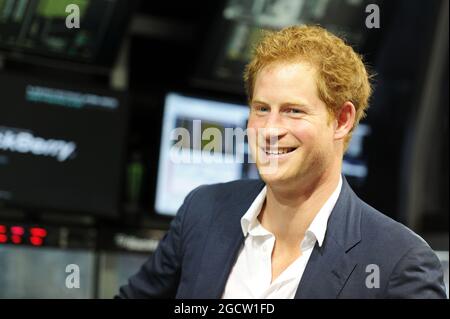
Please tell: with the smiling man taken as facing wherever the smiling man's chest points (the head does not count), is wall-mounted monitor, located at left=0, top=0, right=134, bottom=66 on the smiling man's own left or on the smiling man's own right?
on the smiling man's own right

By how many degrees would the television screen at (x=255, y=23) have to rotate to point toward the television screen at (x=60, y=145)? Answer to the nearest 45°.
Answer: approximately 45° to its right

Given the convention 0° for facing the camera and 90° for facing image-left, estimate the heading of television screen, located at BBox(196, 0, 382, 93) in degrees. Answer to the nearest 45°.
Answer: approximately 0°

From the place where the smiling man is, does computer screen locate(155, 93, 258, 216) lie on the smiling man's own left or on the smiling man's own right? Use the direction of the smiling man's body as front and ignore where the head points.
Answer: on the smiling man's own right

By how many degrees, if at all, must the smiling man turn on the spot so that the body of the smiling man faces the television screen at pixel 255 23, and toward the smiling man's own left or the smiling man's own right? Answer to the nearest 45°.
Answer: approximately 135° to the smiling man's own right

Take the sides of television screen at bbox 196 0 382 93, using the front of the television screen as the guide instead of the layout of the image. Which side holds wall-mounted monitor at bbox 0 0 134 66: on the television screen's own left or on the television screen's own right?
on the television screen's own right

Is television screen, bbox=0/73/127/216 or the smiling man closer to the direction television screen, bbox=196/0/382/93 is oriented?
the smiling man
